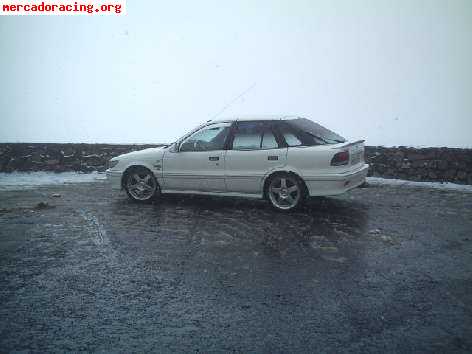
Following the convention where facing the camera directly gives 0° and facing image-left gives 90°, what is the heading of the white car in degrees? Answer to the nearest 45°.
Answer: approximately 90°
